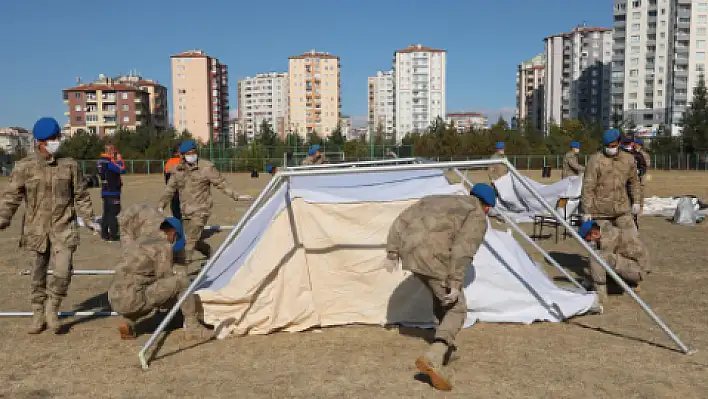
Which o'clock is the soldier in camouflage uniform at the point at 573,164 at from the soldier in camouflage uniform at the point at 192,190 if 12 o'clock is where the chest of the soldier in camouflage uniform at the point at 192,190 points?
the soldier in camouflage uniform at the point at 573,164 is roughly at 8 o'clock from the soldier in camouflage uniform at the point at 192,190.

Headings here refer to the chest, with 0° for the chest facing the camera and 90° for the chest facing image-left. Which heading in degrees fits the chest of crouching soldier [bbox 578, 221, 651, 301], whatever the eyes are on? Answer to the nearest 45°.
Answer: approximately 90°

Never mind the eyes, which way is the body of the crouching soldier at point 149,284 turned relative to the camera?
to the viewer's right

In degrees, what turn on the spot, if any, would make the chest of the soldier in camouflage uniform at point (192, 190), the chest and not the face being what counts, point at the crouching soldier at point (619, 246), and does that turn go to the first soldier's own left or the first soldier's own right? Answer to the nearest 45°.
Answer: approximately 45° to the first soldier's own left

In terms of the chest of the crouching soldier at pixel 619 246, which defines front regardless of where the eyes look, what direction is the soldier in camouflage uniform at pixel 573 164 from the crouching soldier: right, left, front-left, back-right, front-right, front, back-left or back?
right

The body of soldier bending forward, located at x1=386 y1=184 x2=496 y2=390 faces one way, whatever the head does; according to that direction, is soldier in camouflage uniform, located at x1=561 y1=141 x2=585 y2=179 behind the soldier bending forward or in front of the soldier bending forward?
in front

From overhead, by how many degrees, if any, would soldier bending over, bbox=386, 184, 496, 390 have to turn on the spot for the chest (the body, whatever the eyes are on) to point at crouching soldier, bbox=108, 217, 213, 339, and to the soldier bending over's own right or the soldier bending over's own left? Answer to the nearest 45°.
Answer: approximately 135° to the soldier bending over's own left
